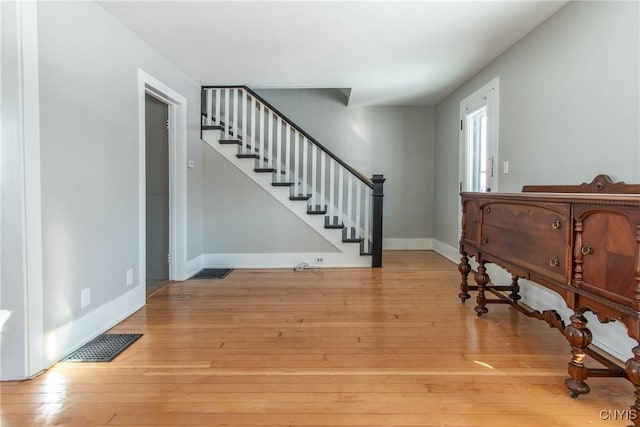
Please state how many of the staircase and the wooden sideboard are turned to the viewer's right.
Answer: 1

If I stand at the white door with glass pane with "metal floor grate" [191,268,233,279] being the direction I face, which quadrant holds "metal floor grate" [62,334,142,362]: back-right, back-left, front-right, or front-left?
front-left

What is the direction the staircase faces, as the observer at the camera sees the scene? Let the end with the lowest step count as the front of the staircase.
facing to the right of the viewer

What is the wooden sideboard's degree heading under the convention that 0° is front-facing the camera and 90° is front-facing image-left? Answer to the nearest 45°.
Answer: approximately 45°

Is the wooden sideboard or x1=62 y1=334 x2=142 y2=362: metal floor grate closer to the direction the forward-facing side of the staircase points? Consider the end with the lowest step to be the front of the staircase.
the wooden sideboard

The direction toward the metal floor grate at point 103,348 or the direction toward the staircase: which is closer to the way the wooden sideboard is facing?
the metal floor grate

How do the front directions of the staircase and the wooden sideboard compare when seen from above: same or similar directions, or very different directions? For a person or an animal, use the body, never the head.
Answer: very different directions

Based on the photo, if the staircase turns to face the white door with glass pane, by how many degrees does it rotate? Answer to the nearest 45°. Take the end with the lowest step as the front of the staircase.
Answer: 0° — it already faces it

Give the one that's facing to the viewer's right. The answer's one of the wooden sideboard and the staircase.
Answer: the staircase

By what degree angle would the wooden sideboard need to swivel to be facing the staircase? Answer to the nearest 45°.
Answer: approximately 90° to its right

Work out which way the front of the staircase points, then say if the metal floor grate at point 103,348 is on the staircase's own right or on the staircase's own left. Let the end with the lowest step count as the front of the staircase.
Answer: on the staircase's own right
